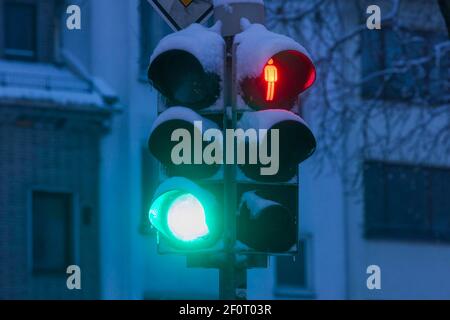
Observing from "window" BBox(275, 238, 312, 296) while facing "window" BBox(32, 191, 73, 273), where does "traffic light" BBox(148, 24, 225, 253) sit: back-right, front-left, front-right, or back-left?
front-left

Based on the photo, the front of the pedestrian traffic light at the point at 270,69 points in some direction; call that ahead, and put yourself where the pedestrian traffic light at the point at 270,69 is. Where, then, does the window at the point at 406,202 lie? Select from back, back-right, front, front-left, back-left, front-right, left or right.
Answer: back-left

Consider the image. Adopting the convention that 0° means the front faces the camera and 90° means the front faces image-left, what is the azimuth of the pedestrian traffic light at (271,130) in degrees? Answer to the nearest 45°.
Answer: approximately 315°

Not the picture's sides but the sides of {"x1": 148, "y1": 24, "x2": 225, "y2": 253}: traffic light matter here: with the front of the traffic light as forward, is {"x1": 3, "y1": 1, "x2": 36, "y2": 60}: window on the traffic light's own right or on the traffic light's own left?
on the traffic light's own right

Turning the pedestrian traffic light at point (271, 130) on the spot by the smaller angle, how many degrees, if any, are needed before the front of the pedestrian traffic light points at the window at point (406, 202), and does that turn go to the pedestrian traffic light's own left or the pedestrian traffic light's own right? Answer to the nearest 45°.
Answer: approximately 135° to the pedestrian traffic light's own left

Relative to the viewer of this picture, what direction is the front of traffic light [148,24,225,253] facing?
facing the viewer and to the left of the viewer

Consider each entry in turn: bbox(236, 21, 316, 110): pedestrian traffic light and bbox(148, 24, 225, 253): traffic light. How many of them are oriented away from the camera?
0

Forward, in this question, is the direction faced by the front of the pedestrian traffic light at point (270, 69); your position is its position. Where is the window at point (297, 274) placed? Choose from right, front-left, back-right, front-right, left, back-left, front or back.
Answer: back-left

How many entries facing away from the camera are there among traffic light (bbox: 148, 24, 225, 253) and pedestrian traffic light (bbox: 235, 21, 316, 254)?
0
